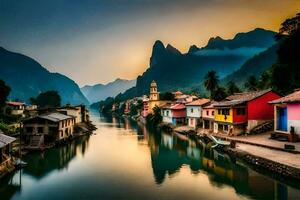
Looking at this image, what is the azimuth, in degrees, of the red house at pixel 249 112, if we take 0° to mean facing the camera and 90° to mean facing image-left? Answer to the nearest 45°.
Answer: approximately 45°

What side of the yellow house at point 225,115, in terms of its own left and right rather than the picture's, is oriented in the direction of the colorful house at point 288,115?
left

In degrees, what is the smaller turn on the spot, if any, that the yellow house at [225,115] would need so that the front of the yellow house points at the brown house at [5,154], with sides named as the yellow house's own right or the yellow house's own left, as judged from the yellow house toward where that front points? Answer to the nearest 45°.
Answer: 0° — it already faces it
